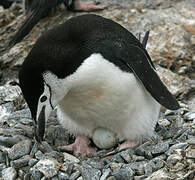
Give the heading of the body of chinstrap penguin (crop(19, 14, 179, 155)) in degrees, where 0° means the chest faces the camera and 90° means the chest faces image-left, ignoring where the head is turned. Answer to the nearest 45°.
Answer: approximately 45°

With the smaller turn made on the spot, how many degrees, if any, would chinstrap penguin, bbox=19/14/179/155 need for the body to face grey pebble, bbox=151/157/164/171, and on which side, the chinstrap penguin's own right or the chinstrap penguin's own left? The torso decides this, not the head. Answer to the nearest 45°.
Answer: approximately 90° to the chinstrap penguin's own left

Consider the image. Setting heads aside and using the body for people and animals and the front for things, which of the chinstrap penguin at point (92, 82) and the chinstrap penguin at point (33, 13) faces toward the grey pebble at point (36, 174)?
the chinstrap penguin at point (92, 82)

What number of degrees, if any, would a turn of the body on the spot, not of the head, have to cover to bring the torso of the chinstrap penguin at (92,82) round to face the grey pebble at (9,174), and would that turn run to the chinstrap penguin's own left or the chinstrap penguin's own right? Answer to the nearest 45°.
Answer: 0° — it already faces it

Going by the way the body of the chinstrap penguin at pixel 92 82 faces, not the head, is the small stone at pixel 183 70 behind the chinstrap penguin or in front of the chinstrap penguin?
behind

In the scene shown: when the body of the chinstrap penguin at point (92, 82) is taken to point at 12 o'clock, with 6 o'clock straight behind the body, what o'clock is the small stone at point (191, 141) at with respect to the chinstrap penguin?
The small stone is roughly at 8 o'clock from the chinstrap penguin.

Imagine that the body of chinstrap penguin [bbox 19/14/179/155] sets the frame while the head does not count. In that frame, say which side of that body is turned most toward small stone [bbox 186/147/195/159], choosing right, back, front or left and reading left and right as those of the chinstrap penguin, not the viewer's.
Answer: left
